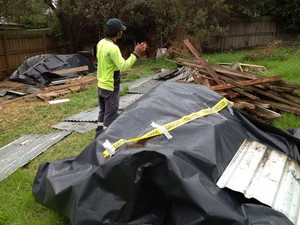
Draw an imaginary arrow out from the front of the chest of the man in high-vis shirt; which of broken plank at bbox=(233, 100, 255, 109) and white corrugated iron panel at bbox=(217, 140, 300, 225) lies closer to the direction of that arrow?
the broken plank

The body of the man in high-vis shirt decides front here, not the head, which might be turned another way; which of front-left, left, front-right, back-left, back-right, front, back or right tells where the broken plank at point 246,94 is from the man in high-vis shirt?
front-right

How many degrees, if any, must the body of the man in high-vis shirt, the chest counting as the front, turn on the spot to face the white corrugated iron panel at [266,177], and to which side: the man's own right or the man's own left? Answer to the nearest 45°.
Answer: approximately 90° to the man's own right

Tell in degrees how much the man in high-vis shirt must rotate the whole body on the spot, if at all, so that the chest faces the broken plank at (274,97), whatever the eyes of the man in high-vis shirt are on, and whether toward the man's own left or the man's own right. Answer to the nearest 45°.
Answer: approximately 45° to the man's own right

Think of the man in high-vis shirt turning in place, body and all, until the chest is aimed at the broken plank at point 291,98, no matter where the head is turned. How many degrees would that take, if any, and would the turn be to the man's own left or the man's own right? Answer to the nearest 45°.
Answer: approximately 45° to the man's own right

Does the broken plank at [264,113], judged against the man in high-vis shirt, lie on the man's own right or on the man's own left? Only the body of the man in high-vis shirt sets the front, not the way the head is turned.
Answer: on the man's own right

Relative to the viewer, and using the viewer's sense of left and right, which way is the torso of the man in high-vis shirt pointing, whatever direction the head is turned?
facing away from the viewer and to the right of the viewer

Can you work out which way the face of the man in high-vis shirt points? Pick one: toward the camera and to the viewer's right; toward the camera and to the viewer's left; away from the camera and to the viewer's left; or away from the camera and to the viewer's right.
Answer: away from the camera and to the viewer's right

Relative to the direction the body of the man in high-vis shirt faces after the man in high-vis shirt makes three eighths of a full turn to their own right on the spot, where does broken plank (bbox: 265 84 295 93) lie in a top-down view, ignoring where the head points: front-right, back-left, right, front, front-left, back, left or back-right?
left
